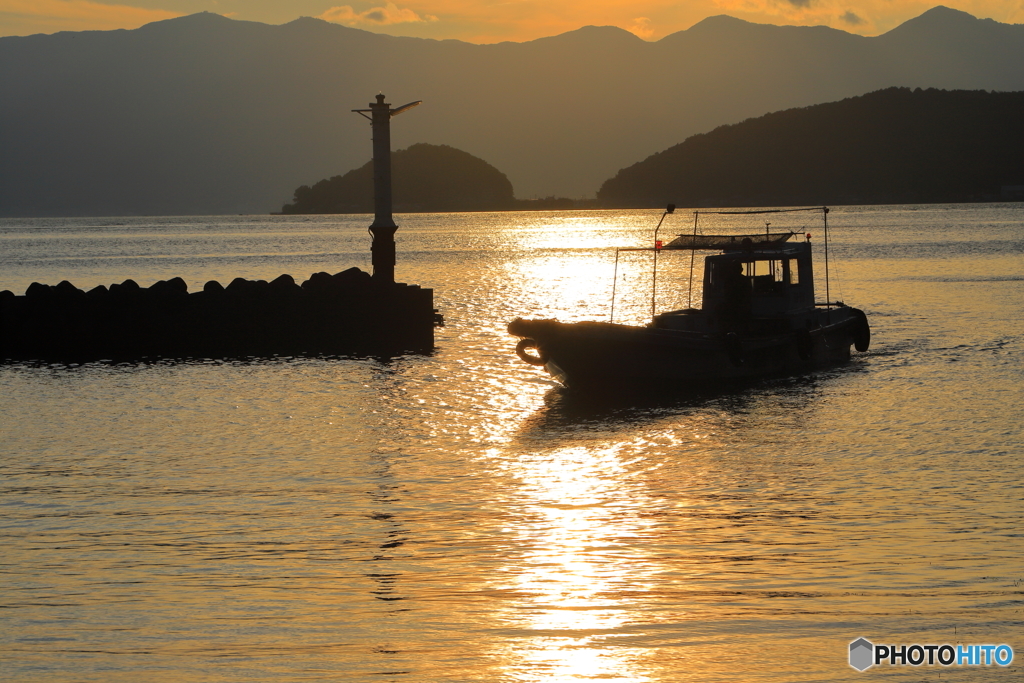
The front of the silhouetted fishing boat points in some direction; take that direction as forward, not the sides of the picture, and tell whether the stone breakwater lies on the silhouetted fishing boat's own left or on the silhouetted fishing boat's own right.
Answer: on the silhouetted fishing boat's own right

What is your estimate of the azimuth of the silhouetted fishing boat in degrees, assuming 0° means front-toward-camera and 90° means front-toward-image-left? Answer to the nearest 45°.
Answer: approximately 45°

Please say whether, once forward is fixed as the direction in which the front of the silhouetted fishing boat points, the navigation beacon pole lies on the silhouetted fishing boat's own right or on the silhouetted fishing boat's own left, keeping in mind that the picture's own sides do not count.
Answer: on the silhouetted fishing boat's own right
